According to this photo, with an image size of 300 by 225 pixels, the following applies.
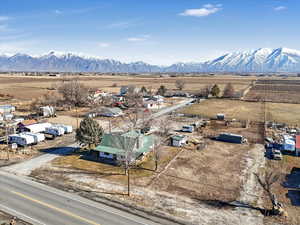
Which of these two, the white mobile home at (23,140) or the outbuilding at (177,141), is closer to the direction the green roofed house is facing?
the white mobile home

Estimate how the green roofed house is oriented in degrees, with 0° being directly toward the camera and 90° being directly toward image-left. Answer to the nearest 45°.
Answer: approximately 45°

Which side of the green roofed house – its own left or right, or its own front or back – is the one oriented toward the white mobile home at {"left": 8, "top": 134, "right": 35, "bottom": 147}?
right

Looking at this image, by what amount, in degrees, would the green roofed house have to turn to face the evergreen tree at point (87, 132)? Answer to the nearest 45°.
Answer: approximately 90° to its right

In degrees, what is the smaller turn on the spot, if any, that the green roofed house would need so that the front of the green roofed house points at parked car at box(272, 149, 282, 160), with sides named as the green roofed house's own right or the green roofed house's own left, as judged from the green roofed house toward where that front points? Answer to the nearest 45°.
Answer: approximately 135° to the green roofed house's own left
